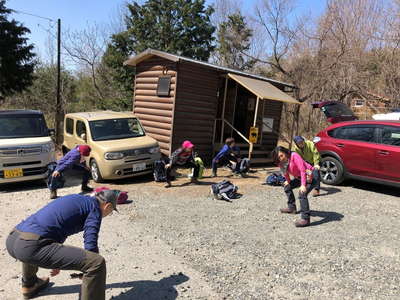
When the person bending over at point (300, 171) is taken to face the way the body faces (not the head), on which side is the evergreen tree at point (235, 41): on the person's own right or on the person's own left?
on the person's own right

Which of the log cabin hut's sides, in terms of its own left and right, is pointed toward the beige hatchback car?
right

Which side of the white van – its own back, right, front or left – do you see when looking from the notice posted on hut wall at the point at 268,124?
left

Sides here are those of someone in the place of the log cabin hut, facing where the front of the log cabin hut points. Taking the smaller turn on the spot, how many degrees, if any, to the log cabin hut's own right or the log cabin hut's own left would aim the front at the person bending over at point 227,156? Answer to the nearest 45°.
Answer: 0° — it already faces them

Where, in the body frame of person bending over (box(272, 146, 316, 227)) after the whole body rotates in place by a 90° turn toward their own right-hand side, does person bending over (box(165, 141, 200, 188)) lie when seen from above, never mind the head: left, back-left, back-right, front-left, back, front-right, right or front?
front

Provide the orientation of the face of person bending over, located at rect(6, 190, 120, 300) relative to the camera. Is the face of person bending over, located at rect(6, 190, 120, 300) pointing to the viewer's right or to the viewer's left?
to the viewer's right

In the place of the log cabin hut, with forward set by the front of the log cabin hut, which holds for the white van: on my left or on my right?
on my right

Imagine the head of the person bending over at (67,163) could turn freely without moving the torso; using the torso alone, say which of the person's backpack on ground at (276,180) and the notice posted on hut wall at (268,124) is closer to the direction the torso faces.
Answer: the person's backpack on ground

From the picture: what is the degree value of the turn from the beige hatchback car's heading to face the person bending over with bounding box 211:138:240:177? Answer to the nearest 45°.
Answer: approximately 45° to its left

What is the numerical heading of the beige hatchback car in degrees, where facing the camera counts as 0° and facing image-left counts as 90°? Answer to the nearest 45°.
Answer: approximately 315°

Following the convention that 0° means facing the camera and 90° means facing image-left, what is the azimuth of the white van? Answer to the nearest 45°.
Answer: approximately 0°

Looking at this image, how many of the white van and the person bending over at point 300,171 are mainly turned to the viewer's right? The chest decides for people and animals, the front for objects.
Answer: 0

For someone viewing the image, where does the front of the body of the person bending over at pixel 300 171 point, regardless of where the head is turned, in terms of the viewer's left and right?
facing the viewer and to the left of the viewer

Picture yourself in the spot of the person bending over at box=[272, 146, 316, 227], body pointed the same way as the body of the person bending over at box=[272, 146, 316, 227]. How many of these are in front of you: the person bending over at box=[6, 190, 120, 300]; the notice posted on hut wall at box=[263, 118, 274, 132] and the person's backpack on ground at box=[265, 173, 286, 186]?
1

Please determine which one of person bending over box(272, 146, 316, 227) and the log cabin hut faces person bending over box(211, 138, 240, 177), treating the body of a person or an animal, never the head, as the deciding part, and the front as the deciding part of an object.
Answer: the log cabin hut

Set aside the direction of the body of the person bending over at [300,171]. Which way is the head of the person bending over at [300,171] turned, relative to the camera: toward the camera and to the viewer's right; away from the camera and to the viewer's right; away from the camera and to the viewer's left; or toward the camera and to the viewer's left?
toward the camera and to the viewer's left
